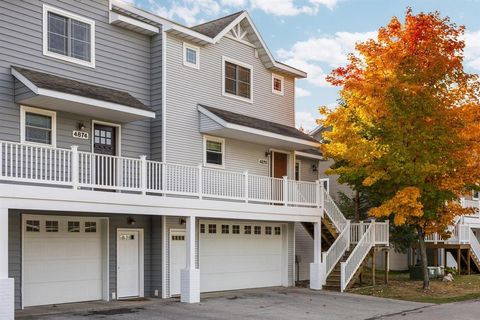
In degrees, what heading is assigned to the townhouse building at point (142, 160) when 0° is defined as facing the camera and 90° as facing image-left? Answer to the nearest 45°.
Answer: approximately 315°

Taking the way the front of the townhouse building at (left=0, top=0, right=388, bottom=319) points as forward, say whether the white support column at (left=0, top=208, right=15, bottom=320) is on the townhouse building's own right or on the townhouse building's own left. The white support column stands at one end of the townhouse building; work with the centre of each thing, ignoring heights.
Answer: on the townhouse building's own right
